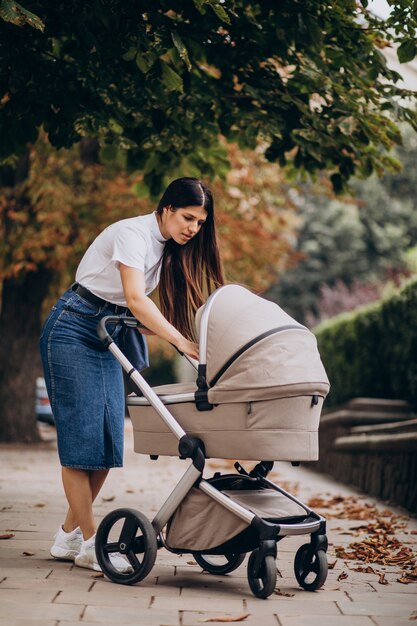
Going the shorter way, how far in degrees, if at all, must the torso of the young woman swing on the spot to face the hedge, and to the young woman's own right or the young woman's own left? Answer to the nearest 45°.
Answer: approximately 90° to the young woman's own left

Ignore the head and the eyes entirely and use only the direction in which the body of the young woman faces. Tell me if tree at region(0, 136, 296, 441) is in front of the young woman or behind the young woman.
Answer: behind

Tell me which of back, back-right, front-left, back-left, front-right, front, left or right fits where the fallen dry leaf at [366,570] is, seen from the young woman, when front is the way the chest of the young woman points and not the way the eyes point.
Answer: front-left

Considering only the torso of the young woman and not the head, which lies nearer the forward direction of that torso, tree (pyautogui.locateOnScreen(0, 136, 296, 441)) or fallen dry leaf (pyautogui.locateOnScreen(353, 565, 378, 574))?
the fallen dry leaf

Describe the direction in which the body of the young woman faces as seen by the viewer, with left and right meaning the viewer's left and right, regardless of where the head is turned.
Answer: facing the viewer and to the right of the viewer

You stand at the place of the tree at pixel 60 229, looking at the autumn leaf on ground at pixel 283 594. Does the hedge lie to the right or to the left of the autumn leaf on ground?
left

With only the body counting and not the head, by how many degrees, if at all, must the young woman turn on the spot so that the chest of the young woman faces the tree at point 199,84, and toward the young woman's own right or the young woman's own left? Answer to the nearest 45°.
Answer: approximately 135° to the young woman's own left

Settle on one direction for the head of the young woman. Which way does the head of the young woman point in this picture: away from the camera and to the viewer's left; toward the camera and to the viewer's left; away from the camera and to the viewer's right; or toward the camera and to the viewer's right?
toward the camera and to the viewer's right
